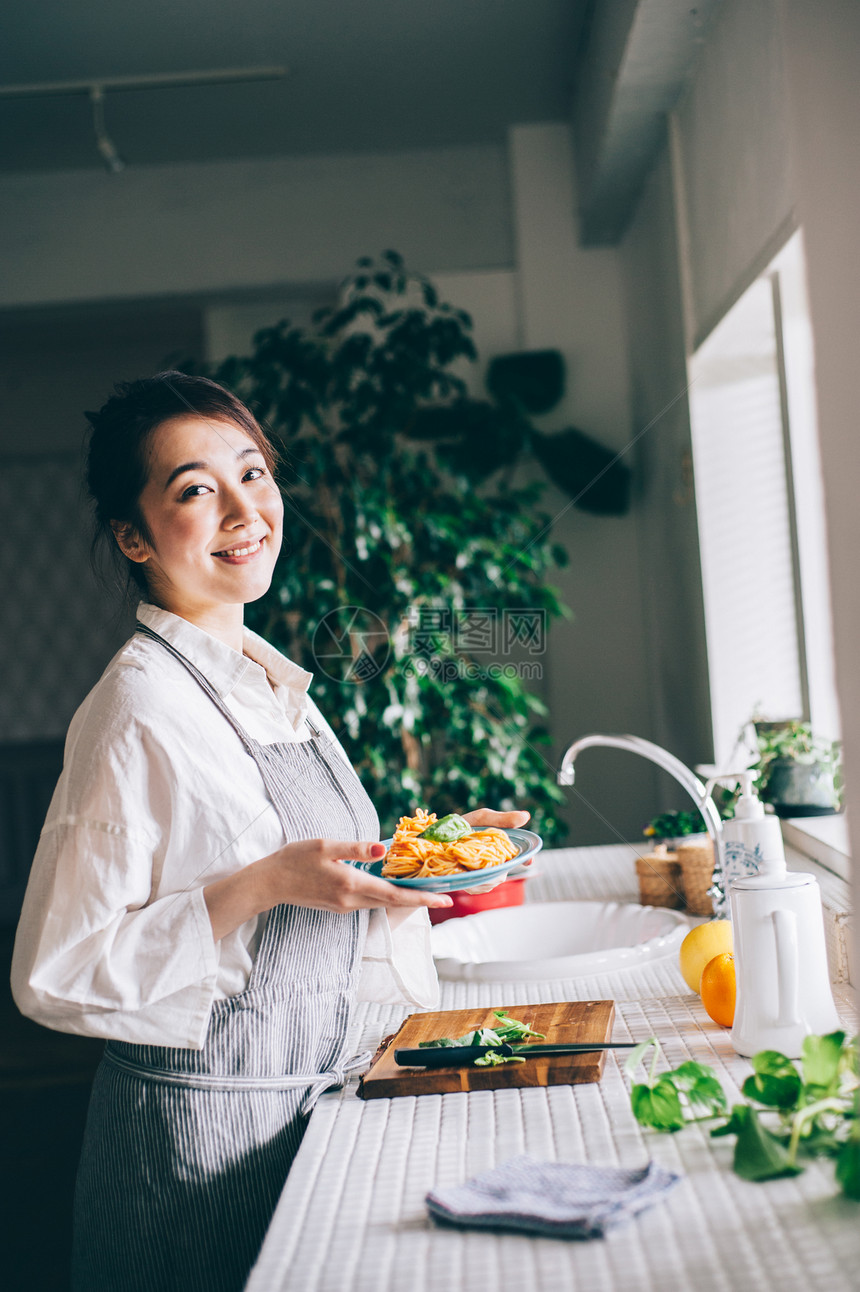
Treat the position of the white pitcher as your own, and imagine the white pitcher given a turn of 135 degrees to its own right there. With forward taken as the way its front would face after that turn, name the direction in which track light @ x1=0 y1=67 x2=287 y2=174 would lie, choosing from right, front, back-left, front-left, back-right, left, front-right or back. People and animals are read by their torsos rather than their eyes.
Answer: back

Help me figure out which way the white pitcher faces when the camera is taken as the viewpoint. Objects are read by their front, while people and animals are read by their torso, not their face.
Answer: facing away from the viewer

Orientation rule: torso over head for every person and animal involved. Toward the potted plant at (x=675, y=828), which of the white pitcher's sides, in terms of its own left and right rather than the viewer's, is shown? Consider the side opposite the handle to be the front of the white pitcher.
front

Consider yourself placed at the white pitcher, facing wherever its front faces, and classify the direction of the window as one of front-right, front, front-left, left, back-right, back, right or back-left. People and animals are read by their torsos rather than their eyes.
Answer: front

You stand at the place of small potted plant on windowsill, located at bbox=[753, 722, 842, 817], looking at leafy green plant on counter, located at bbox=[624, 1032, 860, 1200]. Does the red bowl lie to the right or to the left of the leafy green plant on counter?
right

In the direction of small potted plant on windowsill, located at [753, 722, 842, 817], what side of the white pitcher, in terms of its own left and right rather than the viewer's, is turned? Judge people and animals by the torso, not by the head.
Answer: front
